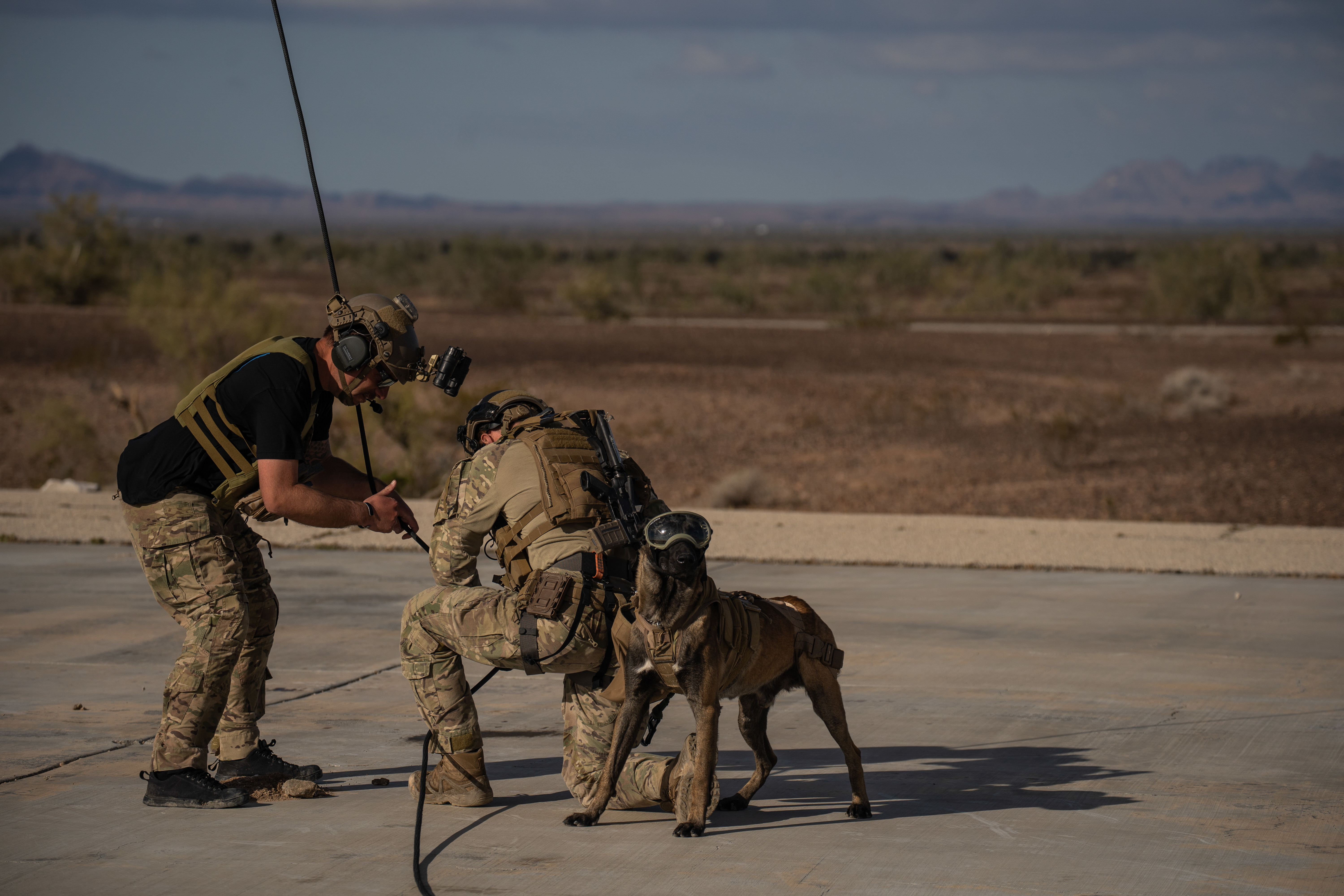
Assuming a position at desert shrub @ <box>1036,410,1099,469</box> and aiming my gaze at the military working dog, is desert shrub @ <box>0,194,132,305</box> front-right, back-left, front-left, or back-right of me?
back-right

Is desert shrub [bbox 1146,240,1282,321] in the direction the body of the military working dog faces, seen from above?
no

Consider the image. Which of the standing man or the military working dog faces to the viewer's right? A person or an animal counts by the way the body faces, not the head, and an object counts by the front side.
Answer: the standing man

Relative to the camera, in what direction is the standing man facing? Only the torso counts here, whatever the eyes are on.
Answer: to the viewer's right

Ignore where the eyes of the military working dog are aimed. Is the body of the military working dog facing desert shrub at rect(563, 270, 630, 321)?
no

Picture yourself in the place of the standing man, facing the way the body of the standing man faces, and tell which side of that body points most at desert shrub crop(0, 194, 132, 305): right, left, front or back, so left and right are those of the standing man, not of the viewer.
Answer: left

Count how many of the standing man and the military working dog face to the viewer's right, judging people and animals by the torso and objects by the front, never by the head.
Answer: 1

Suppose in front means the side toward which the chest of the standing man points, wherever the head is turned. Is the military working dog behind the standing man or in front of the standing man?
in front

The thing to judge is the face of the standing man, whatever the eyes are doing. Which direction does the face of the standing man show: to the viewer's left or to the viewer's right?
to the viewer's right

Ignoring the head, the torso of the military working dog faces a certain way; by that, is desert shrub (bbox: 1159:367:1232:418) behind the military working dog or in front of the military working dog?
behind

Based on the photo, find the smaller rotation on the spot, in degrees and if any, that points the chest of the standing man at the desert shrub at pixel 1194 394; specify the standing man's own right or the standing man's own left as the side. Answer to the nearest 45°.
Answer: approximately 45° to the standing man's own left

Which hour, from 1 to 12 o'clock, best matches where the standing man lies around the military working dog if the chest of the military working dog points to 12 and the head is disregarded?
The standing man is roughly at 2 o'clock from the military working dog.

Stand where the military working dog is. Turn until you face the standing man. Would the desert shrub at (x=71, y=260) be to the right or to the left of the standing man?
right

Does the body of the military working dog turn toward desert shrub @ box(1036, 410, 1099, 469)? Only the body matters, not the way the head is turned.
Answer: no

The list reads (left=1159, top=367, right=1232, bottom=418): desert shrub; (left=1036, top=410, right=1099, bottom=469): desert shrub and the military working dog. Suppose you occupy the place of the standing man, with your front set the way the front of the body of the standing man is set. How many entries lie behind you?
0

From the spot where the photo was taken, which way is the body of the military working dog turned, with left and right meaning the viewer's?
facing the viewer and to the left of the viewer
